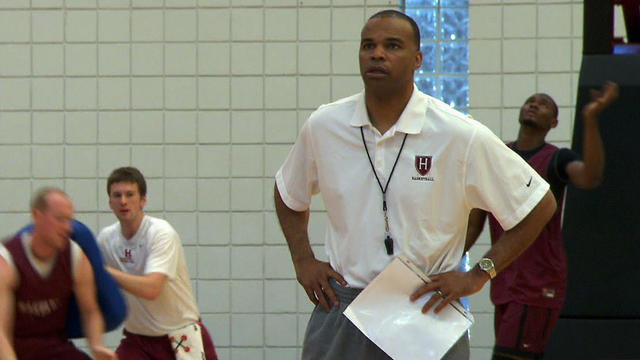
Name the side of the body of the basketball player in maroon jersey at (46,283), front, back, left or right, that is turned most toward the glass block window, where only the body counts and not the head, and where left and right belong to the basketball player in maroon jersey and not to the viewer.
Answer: left

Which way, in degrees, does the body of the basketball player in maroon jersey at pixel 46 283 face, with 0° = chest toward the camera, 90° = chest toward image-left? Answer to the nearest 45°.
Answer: approximately 315°

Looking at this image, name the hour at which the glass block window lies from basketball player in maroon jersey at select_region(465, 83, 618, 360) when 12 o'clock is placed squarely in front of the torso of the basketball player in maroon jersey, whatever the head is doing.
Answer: The glass block window is roughly at 4 o'clock from the basketball player in maroon jersey.

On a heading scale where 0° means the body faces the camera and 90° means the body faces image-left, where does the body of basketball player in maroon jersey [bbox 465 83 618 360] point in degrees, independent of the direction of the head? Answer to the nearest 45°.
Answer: approximately 45°
